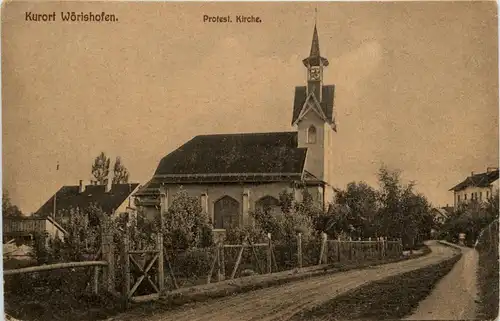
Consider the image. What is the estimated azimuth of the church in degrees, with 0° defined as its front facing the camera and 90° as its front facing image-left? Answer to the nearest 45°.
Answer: approximately 270°

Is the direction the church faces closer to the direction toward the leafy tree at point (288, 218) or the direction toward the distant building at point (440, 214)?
the distant building

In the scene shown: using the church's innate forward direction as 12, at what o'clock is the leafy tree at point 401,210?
The leafy tree is roughly at 12 o'clock from the church.

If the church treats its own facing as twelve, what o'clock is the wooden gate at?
The wooden gate is roughly at 4 o'clock from the church.

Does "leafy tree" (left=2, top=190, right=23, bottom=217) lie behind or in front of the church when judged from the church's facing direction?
behind
